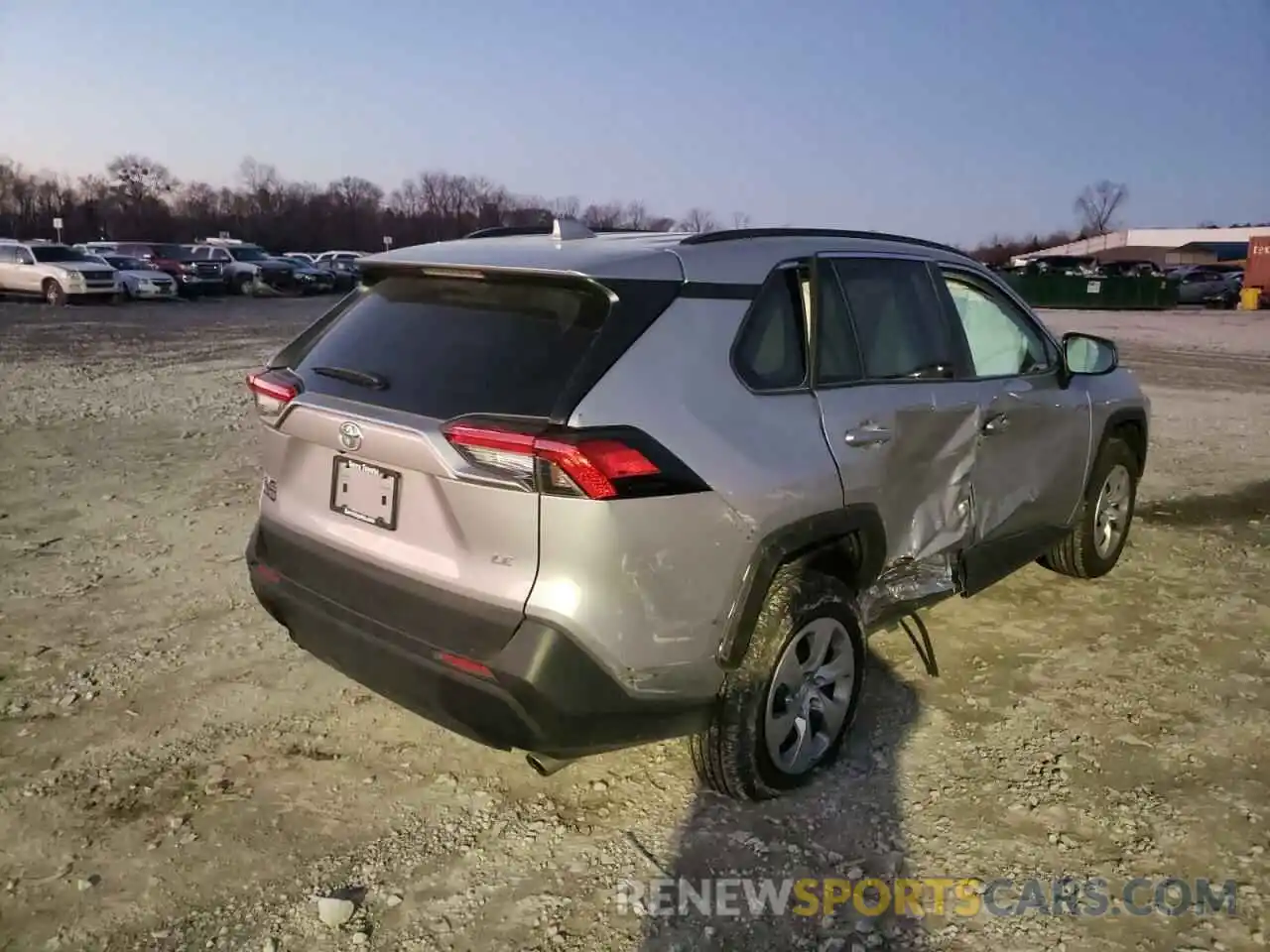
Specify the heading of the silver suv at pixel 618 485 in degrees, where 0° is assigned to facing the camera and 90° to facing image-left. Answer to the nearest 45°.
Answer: approximately 225°

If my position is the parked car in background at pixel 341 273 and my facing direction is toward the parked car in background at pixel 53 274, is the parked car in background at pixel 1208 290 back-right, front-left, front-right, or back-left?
back-left

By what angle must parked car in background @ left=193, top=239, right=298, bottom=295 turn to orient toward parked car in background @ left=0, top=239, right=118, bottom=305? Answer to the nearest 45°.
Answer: approximately 90° to its right

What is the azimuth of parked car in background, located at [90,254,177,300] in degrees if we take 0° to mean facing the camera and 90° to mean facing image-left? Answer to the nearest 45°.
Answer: approximately 315°

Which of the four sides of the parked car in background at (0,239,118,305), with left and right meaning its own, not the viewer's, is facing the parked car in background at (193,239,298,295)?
left

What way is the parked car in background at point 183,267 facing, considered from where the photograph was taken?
facing the viewer and to the right of the viewer

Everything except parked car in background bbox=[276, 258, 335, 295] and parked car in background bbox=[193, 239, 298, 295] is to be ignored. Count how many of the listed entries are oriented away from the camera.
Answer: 0

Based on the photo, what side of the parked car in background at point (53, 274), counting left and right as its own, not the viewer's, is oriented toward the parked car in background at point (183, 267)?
left

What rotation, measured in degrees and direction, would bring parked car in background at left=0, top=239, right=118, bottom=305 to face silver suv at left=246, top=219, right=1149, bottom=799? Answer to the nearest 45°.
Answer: approximately 45° to its right

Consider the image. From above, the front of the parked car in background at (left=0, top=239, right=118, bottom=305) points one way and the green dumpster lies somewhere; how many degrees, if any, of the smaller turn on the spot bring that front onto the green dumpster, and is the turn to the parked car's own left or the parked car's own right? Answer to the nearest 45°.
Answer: approximately 45° to the parked car's own left

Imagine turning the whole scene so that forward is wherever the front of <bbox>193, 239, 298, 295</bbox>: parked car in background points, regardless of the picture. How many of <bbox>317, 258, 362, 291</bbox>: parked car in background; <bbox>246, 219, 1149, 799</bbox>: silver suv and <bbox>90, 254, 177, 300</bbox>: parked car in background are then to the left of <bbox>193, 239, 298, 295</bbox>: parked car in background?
1

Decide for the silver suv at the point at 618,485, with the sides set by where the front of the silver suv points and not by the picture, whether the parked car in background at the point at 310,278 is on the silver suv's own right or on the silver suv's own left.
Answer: on the silver suv's own left

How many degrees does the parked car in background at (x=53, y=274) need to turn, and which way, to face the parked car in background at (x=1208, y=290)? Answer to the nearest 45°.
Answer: approximately 45° to its left
